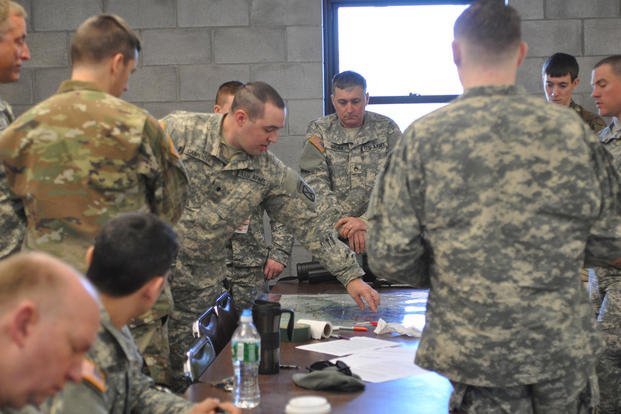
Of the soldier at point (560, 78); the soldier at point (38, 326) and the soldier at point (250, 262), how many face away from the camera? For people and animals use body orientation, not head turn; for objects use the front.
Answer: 0

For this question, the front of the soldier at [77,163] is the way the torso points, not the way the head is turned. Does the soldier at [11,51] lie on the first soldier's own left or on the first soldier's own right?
on the first soldier's own left

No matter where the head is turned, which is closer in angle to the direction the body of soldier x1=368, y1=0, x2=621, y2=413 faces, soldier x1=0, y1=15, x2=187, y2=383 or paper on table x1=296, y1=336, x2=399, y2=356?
the paper on table

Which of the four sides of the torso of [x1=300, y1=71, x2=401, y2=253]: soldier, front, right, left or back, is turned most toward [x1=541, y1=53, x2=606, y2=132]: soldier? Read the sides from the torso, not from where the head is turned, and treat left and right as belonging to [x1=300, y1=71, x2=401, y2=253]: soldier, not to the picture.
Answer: left

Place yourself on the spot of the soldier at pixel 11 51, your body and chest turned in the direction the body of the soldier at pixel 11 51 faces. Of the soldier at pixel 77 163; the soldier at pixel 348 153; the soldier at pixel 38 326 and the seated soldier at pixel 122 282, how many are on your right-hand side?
3

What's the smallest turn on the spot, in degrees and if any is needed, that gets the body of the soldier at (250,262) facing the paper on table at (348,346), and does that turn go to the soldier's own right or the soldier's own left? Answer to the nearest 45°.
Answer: approximately 45° to the soldier's own right

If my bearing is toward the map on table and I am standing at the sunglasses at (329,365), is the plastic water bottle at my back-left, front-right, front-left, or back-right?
back-left

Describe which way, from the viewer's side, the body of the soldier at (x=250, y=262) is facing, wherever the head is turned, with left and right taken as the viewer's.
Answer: facing the viewer and to the right of the viewer

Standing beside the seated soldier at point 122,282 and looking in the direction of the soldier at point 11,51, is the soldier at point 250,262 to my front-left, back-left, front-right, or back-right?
front-right

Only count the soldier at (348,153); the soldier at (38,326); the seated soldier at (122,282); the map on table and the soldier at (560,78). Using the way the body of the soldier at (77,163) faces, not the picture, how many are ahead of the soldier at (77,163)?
3

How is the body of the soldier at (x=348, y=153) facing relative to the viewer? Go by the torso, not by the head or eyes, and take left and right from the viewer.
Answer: facing the viewer

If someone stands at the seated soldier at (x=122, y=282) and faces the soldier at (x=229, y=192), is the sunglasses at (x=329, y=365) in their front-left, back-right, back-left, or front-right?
front-right

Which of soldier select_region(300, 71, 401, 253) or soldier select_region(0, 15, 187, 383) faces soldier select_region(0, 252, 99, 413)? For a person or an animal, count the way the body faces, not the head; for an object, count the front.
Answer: soldier select_region(300, 71, 401, 253)

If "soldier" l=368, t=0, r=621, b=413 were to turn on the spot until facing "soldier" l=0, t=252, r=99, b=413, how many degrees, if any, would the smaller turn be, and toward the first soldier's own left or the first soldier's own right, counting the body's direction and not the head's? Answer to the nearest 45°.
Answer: approximately 135° to the first soldier's own left

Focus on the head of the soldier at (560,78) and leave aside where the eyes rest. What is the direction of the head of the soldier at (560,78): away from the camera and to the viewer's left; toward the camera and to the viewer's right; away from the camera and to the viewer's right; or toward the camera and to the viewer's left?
toward the camera and to the viewer's left

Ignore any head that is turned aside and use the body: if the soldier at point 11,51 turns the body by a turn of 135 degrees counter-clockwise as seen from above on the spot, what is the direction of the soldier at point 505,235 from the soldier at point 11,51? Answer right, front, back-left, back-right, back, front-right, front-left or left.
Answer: back

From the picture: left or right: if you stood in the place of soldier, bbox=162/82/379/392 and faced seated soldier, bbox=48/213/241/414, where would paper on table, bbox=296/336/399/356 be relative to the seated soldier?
left
